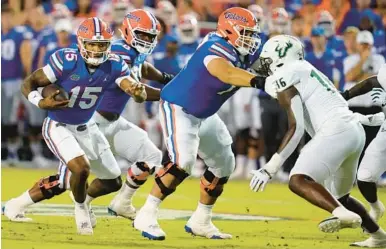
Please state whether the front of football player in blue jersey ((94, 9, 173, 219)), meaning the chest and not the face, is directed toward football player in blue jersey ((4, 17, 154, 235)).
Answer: no

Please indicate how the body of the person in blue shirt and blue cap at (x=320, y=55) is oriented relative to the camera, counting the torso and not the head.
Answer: toward the camera

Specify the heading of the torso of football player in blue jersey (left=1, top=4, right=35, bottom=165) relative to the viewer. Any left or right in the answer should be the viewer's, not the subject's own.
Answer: facing the viewer

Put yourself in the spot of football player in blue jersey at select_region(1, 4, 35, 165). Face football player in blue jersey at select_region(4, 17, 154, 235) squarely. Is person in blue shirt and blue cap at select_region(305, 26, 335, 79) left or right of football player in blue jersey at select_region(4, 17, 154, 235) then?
left

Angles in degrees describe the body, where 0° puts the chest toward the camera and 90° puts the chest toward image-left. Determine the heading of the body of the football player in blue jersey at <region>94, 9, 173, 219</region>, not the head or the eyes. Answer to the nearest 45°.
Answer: approximately 315°

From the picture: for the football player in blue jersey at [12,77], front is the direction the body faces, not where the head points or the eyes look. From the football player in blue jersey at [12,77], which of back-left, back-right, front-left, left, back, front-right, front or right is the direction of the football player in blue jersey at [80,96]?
front

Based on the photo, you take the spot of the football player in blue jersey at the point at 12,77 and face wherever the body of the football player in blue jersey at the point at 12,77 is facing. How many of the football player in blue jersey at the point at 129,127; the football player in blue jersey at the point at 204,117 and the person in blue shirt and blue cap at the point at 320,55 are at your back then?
0

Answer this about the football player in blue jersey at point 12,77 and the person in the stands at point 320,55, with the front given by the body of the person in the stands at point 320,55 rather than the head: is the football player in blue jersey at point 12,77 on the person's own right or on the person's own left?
on the person's own right

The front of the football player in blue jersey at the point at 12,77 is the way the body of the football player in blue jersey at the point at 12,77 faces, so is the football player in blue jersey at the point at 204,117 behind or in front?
in front

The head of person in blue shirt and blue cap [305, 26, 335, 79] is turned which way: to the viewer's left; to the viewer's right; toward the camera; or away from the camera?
toward the camera

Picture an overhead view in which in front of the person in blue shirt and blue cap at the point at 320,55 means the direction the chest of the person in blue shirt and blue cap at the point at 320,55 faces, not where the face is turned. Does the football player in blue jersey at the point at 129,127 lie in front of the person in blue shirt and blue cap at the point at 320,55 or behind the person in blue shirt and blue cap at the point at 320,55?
in front

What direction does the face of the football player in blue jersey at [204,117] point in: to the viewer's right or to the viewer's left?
to the viewer's right

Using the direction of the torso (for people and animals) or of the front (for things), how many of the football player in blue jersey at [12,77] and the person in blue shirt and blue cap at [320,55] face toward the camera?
2

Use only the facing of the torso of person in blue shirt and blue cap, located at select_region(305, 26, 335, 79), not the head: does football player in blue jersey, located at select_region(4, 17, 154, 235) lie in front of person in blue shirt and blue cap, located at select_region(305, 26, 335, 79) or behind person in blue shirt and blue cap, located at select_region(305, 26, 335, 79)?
in front

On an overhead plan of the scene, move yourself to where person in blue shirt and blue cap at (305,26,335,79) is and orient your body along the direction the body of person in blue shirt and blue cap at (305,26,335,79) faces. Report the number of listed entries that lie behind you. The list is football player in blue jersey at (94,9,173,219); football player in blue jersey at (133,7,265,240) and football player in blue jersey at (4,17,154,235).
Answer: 0
